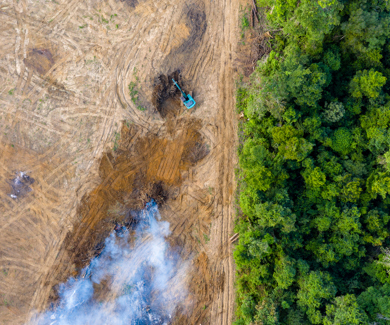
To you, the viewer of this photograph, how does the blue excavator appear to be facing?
facing away from the viewer and to the left of the viewer

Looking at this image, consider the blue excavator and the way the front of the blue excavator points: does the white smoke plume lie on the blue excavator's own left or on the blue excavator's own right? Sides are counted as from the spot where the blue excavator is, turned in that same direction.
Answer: on the blue excavator's own left
